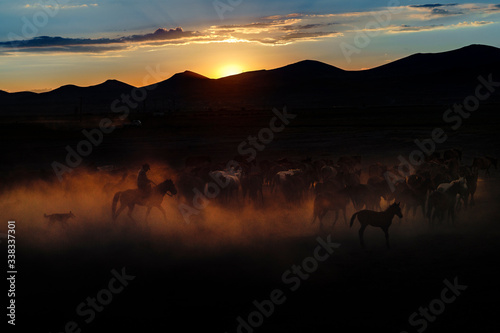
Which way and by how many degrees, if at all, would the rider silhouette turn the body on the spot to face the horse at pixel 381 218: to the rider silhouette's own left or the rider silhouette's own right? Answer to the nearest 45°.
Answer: approximately 45° to the rider silhouette's own right

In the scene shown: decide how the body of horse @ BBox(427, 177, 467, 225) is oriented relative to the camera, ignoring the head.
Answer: to the viewer's right

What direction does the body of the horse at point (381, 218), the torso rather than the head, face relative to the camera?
to the viewer's right

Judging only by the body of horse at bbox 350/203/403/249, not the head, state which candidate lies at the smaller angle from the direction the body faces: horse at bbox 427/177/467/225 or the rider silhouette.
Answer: the horse

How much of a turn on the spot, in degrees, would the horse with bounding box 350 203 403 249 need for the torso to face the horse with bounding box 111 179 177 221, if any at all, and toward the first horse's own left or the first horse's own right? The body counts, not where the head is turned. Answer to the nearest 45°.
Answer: approximately 180°

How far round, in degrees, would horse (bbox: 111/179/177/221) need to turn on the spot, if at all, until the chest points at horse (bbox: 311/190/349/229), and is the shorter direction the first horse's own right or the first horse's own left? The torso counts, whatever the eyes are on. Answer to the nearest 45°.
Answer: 0° — it already faces it

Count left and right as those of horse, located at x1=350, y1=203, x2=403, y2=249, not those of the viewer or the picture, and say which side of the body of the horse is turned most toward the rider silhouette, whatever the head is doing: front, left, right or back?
back

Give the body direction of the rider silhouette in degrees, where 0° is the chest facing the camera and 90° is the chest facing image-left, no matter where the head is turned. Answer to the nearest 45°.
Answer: approximately 270°

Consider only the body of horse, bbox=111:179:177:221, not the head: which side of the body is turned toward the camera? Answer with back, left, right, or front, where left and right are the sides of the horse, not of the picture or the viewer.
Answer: right

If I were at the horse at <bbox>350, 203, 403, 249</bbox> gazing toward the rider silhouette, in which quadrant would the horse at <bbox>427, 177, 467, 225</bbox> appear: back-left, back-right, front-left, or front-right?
back-right

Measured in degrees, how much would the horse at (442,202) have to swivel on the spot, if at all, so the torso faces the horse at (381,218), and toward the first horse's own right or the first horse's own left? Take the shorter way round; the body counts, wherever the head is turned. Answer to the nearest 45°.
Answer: approximately 135° to the first horse's own right
